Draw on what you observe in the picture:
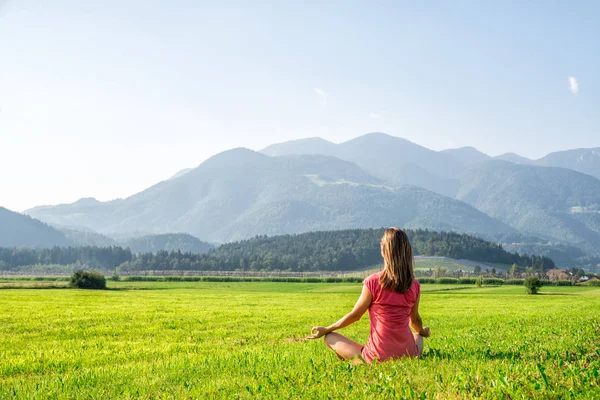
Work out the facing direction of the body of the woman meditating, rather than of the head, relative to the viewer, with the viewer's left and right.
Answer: facing away from the viewer and to the left of the viewer
